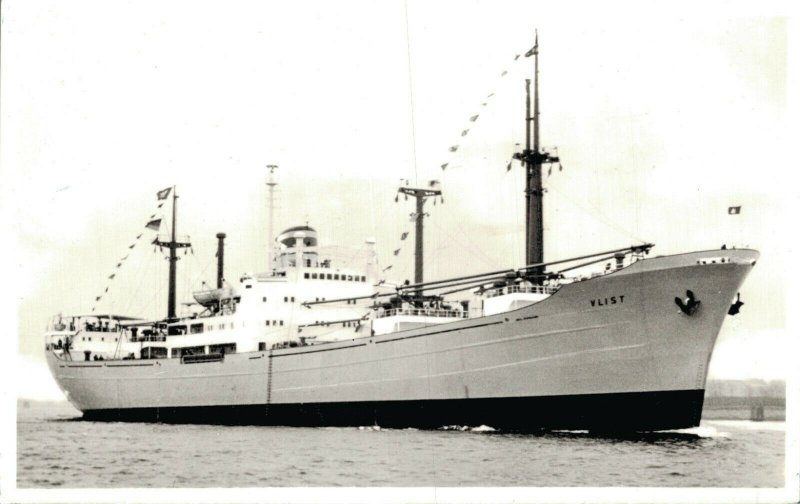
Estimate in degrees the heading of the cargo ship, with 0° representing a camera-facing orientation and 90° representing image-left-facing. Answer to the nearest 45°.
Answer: approximately 315°
